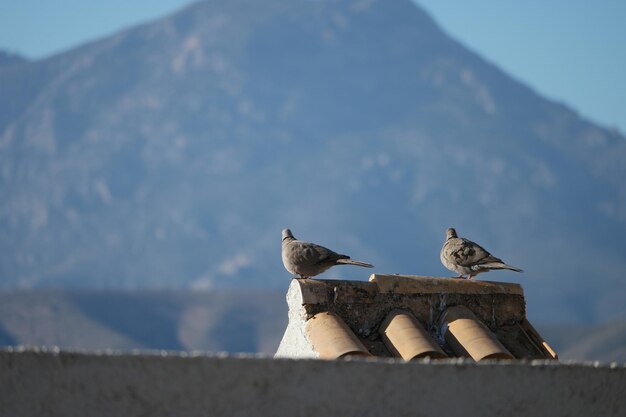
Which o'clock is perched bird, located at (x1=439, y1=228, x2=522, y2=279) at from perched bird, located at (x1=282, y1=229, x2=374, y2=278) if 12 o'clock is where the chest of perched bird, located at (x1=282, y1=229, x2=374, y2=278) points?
perched bird, located at (x1=439, y1=228, x2=522, y2=279) is roughly at 5 o'clock from perched bird, located at (x1=282, y1=229, x2=374, y2=278).

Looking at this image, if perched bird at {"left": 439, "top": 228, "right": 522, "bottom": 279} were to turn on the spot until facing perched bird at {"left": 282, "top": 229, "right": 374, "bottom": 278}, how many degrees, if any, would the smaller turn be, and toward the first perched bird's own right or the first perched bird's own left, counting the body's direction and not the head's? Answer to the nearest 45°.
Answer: approximately 45° to the first perched bird's own left

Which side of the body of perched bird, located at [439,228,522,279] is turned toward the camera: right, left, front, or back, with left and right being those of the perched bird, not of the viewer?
left

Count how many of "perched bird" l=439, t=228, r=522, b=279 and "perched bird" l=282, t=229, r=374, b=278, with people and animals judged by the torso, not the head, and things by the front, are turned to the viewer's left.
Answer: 2

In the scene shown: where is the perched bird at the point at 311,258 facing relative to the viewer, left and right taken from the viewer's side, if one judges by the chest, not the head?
facing to the left of the viewer
